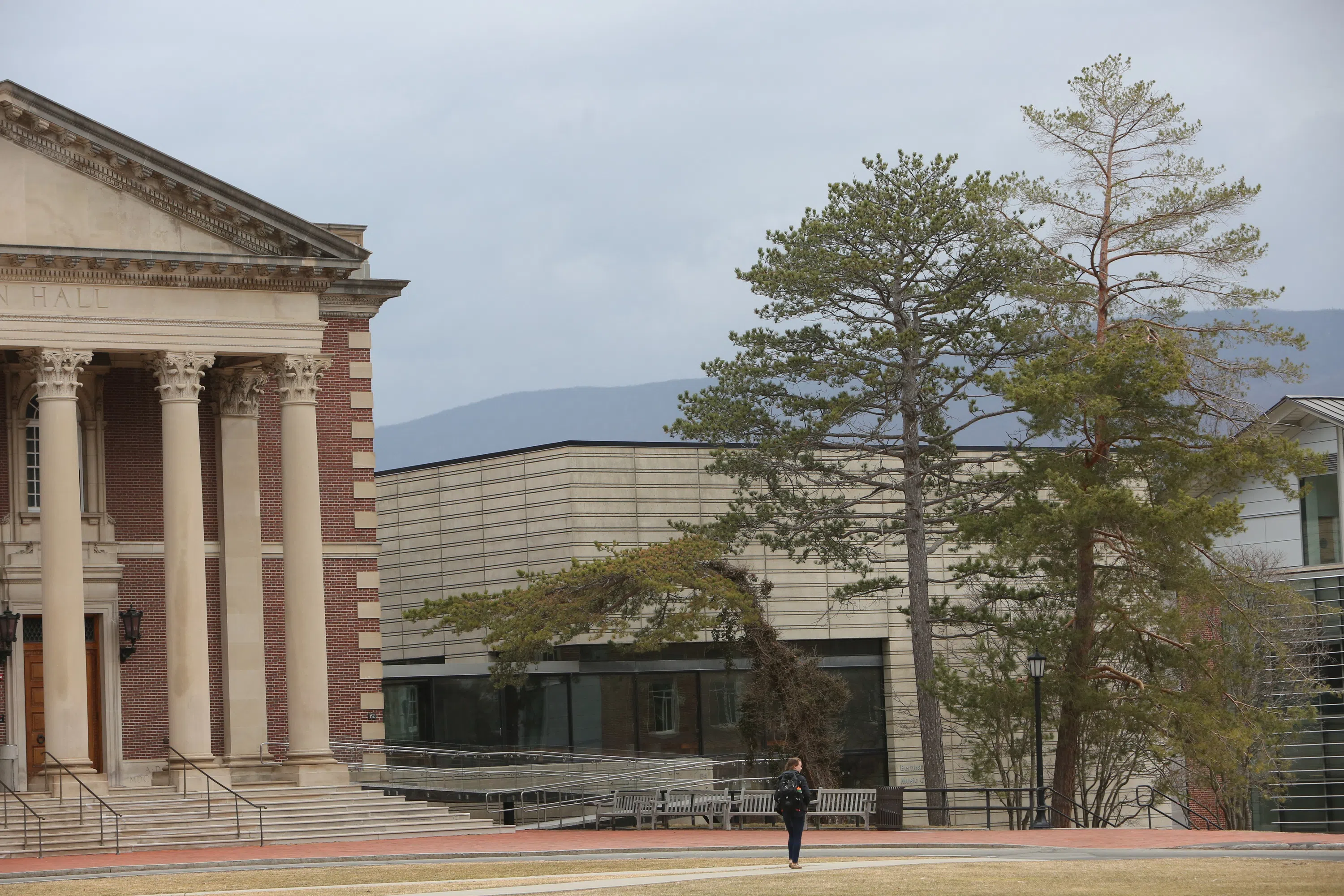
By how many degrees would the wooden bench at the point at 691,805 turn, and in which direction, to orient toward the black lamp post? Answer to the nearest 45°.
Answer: approximately 135° to its left

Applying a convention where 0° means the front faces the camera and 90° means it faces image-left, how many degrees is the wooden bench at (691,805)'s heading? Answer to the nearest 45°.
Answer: approximately 45°

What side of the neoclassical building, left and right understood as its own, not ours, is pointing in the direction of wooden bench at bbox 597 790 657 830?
left

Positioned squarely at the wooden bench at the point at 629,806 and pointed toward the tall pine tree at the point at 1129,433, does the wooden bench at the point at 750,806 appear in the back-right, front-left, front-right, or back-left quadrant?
front-right

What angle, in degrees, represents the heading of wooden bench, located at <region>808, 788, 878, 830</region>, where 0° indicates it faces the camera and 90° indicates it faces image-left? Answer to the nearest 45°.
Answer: approximately 45°

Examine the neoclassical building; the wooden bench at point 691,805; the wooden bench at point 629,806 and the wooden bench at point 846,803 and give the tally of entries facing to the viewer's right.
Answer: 0

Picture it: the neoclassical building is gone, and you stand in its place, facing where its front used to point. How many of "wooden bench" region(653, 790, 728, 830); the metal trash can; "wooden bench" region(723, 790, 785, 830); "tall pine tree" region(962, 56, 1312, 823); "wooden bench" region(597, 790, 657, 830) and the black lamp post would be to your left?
6

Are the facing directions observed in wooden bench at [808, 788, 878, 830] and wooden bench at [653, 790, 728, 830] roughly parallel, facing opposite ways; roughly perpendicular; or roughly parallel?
roughly parallel

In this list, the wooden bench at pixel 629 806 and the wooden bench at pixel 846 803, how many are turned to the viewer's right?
0

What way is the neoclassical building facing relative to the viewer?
toward the camera

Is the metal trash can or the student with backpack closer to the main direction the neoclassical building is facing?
the student with backpack

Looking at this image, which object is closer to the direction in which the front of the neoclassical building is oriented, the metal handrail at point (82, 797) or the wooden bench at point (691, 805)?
the metal handrail

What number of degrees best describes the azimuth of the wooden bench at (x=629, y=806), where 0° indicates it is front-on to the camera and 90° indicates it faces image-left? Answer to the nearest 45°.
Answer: approximately 45°
